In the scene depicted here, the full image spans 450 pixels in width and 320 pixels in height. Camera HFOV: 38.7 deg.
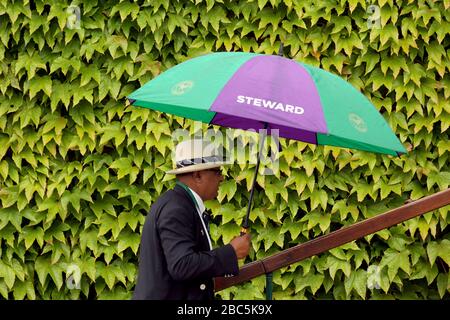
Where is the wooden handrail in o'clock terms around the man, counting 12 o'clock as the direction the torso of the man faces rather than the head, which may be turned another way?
The wooden handrail is roughly at 12 o'clock from the man.

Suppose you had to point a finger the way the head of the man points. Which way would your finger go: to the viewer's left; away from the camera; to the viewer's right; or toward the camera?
to the viewer's right

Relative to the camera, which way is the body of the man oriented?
to the viewer's right
